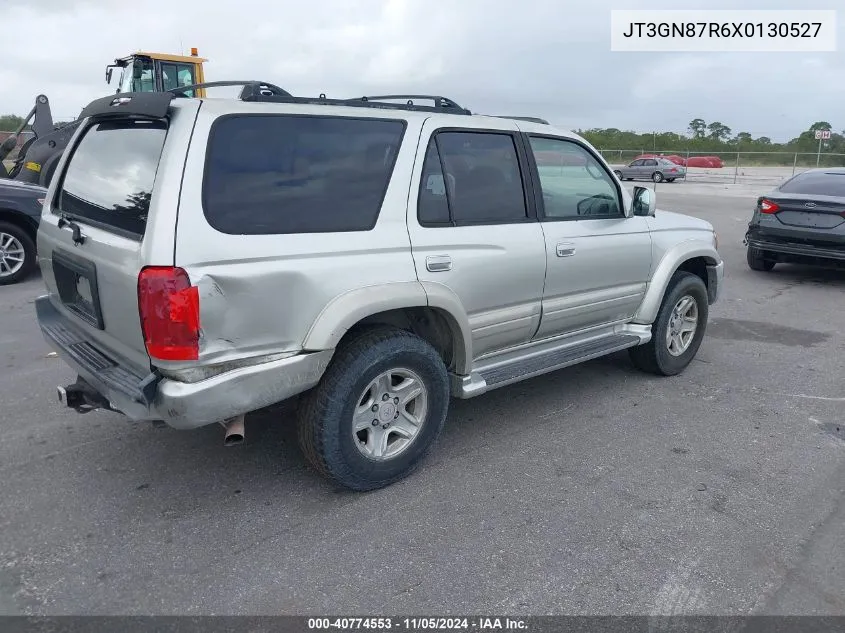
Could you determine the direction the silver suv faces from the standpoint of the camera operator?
facing away from the viewer and to the right of the viewer

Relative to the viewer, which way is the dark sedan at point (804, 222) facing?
away from the camera

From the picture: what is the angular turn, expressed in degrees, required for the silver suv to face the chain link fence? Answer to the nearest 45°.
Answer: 0° — it already faces it

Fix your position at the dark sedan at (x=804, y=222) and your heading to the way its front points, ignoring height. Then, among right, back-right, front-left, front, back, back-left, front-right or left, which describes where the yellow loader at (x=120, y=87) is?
left

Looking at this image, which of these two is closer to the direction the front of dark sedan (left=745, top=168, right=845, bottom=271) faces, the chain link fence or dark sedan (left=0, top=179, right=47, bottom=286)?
the chain link fence

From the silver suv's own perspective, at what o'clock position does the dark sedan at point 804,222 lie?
The dark sedan is roughly at 12 o'clock from the silver suv.

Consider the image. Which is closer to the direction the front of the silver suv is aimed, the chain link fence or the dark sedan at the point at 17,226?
the chain link fence

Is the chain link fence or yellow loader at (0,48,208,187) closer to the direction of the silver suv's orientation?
the chain link fence
